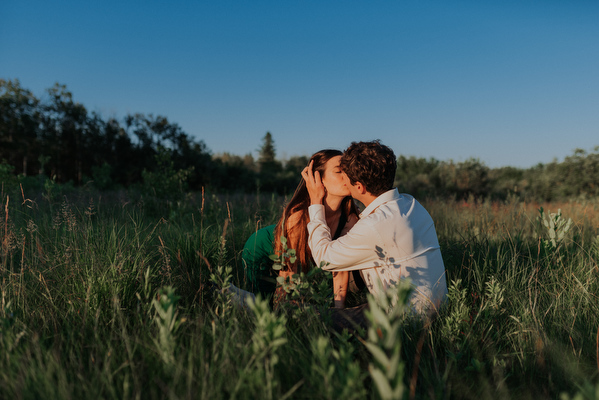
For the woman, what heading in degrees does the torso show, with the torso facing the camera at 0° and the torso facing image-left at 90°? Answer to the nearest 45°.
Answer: approximately 315°

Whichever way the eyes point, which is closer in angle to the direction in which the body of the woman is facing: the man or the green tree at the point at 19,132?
the man

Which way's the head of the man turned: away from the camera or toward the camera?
away from the camera

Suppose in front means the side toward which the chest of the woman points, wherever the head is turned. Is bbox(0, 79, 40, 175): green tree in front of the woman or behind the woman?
behind

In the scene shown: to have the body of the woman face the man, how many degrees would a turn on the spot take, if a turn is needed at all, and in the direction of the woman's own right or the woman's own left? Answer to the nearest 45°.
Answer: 0° — they already face them
